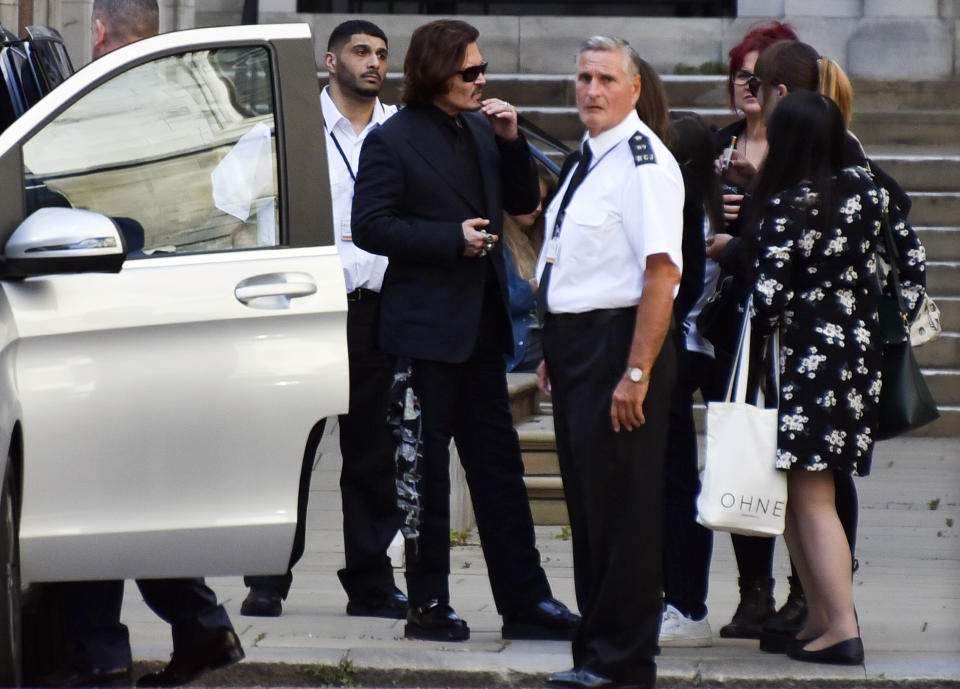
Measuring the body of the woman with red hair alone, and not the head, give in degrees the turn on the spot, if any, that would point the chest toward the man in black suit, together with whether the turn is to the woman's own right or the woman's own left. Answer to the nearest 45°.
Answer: approximately 90° to the woman's own right

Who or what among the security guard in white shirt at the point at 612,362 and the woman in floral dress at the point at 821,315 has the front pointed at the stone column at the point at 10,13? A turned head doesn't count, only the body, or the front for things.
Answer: the woman in floral dress

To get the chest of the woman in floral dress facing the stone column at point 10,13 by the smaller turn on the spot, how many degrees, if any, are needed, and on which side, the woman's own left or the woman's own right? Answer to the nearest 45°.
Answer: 0° — they already face it

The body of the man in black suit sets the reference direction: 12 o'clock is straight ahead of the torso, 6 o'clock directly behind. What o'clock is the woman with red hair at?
The woman with red hair is roughly at 10 o'clock from the man in black suit.

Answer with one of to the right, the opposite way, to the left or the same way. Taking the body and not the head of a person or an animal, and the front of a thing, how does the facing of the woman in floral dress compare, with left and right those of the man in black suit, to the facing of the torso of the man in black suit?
the opposite way

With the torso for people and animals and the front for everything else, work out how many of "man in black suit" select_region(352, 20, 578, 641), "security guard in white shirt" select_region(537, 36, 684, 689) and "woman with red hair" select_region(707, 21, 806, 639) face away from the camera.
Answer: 0

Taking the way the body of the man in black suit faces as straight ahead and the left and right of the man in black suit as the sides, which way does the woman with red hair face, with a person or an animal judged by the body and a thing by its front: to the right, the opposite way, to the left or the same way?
to the right

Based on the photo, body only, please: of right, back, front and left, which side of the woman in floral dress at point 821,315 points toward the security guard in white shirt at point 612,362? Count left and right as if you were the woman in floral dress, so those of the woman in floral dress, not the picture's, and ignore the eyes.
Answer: left

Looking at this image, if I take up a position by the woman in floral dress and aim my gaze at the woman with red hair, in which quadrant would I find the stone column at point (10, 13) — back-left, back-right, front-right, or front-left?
front-left

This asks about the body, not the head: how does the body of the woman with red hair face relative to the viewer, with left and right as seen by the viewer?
facing the viewer and to the left of the viewer

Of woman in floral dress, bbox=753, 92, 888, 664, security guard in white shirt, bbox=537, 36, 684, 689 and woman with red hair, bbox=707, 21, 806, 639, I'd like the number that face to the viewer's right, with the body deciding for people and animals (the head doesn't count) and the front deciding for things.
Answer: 0

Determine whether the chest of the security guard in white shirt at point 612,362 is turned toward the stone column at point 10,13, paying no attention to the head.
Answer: no

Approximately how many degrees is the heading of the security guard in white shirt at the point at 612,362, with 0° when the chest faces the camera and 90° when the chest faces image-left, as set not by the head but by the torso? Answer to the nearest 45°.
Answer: approximately 45°

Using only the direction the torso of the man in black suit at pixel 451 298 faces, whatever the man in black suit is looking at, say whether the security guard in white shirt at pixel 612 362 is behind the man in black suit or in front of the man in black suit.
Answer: in front

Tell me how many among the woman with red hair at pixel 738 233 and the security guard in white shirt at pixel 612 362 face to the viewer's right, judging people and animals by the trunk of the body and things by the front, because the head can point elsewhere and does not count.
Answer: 0

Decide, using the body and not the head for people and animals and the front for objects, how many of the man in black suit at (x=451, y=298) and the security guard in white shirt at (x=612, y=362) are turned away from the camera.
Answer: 0

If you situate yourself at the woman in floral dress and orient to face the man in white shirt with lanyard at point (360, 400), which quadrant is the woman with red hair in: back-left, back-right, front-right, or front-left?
front-right

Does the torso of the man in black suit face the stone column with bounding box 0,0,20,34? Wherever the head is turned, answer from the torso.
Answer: no

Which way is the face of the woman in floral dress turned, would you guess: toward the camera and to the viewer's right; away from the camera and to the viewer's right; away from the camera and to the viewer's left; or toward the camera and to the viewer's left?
away from the camera and to the viewer's left

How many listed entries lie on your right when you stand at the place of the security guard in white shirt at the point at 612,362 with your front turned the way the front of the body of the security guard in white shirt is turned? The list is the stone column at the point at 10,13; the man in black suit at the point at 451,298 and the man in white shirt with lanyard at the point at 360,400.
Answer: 3
